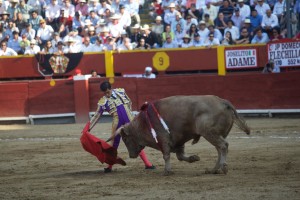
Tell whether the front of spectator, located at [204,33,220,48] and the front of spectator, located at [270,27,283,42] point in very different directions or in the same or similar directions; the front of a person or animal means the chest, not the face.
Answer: same or similar directions

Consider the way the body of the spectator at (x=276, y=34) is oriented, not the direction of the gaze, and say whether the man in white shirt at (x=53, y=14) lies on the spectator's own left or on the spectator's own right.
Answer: on the spectator's own right

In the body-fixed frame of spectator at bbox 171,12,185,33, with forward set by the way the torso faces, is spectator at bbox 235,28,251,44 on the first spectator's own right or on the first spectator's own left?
on the first spectator's own left

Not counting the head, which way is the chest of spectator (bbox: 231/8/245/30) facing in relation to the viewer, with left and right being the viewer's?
facing the viewer

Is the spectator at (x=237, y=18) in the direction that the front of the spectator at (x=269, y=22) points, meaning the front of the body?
no

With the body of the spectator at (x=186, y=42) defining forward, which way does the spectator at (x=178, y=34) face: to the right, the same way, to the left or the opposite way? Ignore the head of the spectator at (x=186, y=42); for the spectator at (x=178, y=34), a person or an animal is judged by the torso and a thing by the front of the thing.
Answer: the same way

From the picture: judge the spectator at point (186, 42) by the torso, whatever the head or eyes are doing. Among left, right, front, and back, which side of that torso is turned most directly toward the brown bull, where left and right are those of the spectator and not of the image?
front

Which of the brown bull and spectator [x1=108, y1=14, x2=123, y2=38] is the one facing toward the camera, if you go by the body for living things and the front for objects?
the spectator

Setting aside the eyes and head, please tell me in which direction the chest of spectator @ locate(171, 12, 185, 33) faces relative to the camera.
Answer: toward the camera

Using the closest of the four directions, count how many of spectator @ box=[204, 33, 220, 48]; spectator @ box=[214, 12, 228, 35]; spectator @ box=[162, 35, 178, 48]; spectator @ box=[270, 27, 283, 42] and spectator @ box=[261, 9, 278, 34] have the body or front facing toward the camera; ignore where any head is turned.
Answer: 5

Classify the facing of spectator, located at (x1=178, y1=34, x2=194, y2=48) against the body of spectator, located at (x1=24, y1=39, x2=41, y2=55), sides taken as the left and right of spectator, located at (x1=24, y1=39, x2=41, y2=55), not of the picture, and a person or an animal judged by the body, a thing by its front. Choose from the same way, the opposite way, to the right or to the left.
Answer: the same way

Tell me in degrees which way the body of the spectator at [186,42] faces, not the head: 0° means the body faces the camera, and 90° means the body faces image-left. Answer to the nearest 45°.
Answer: approximately 0°

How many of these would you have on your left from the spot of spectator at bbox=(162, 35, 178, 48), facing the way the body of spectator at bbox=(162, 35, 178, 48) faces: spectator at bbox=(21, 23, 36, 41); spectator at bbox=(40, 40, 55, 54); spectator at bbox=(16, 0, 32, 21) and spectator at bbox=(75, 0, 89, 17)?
0

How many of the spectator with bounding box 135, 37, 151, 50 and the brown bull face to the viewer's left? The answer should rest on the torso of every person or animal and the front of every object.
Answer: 1

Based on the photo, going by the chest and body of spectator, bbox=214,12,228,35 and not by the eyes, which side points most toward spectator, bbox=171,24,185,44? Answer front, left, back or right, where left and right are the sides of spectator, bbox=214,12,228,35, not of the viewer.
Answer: right

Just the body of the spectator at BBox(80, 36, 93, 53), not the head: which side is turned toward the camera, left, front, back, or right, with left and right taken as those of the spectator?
front

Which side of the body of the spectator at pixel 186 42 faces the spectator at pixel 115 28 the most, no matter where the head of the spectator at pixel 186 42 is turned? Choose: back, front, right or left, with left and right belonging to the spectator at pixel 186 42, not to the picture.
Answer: right
